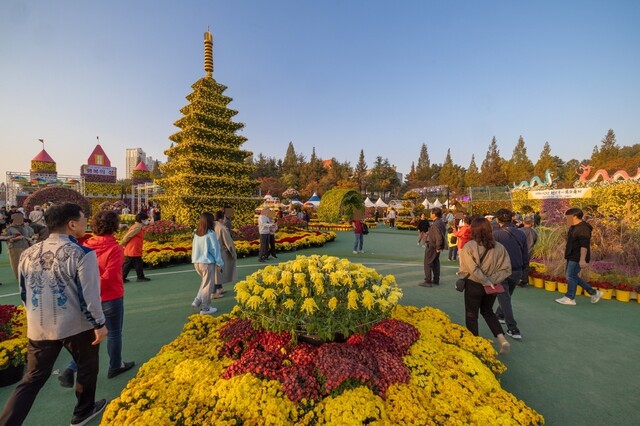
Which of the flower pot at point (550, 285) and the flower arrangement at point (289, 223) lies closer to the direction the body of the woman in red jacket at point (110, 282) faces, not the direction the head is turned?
the flower arrangement

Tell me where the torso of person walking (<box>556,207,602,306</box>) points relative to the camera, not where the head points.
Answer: to the viewer's left

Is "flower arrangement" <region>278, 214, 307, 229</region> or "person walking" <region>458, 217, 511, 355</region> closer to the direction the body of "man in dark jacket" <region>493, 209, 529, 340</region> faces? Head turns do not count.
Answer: the flower arrangement

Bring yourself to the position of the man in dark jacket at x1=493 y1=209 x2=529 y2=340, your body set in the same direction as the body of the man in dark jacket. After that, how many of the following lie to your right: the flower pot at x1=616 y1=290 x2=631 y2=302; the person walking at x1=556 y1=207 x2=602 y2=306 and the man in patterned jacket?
2

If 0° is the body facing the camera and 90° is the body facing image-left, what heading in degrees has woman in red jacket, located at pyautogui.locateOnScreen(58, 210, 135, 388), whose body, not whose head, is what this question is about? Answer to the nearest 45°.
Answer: approximately 225°

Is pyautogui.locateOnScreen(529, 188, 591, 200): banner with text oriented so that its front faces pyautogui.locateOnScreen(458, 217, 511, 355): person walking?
yes
